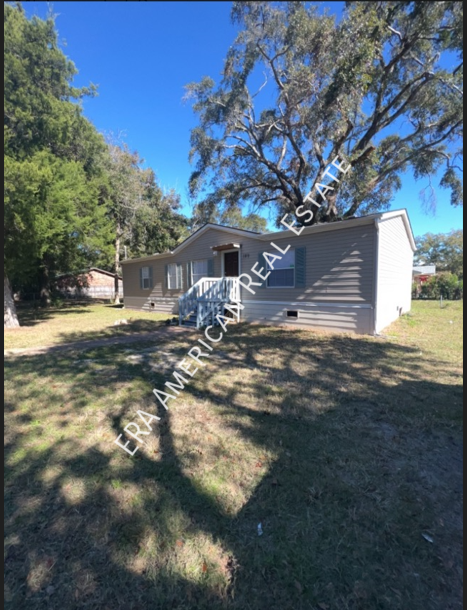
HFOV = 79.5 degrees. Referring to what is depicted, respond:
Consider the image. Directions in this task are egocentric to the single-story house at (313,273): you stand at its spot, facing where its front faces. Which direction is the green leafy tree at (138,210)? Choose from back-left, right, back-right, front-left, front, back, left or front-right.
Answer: right

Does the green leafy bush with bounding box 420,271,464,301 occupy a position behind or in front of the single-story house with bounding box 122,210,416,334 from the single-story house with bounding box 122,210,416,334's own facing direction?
behind

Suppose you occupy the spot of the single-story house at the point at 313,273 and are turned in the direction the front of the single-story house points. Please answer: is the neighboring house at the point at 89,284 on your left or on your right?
on your right

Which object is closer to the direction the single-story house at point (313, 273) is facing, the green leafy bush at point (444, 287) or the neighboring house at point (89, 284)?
the neighboring house

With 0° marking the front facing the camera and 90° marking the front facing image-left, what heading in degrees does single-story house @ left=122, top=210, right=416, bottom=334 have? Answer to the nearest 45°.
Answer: approximately 45°
